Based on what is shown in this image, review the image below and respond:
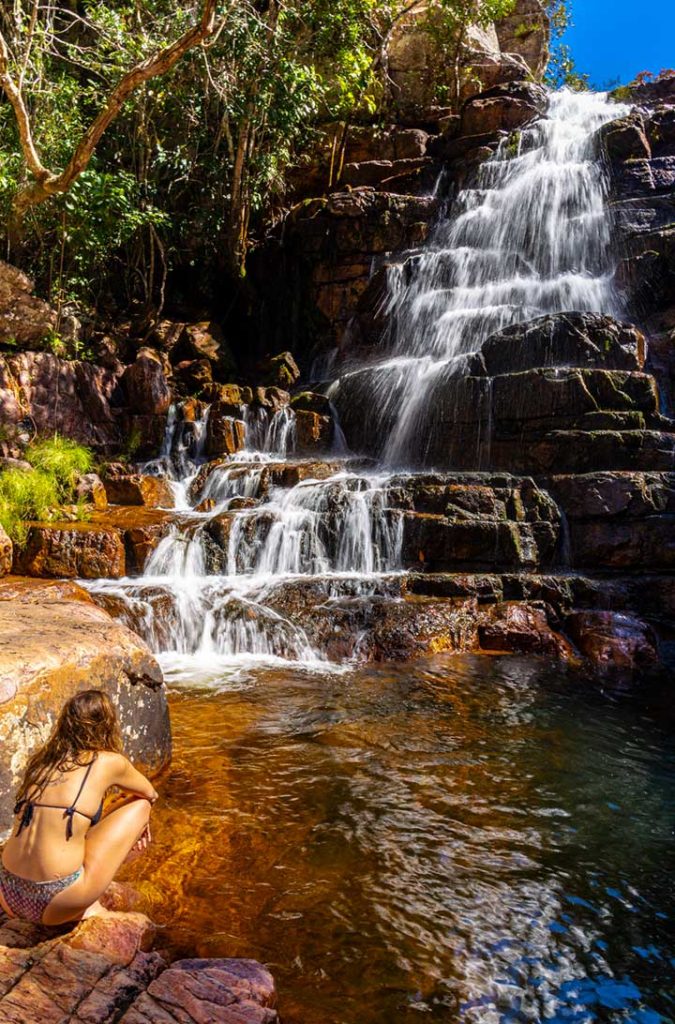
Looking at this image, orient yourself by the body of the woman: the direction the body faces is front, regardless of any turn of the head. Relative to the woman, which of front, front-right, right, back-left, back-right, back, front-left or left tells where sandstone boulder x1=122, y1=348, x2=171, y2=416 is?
front-left

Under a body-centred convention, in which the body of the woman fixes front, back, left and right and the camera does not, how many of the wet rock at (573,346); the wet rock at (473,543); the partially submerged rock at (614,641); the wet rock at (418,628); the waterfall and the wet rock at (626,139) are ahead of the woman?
6

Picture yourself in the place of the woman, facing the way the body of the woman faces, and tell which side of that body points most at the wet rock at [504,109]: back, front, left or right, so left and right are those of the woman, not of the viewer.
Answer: front

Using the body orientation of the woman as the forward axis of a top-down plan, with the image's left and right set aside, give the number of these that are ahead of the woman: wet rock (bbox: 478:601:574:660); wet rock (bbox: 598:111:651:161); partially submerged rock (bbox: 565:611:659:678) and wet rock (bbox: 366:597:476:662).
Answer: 4

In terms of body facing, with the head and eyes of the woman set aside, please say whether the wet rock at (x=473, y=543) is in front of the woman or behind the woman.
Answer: in front

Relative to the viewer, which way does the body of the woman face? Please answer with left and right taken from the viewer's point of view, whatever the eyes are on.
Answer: facing away from the viewer and to the right of the viewer

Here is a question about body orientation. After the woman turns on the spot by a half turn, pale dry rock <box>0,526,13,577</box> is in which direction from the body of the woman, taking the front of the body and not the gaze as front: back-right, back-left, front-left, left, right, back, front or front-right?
back-right

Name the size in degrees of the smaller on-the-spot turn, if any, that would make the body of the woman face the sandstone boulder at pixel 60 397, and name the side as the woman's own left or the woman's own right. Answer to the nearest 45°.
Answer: approximately 45° to the woman's own left

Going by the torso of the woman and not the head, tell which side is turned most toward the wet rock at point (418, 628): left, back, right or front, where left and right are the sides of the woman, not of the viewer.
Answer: front

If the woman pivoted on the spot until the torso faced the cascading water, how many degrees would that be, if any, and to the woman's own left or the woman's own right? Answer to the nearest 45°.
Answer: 0° — they already face it

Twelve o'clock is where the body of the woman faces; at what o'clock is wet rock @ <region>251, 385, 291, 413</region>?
The wet rock is roughly at 11 o'clock from the woman.

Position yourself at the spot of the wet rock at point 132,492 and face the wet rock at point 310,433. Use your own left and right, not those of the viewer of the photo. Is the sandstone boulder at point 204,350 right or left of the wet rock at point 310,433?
left

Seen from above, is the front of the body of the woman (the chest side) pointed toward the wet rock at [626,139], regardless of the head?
yes

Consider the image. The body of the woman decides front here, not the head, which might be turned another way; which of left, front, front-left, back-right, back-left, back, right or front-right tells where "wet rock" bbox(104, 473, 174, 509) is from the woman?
front-left

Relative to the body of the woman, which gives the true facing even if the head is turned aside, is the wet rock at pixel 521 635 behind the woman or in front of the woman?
in front

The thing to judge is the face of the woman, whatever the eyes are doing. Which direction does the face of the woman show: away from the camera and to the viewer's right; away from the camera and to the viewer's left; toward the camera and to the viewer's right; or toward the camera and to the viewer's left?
away from the camera and to the viewer's right

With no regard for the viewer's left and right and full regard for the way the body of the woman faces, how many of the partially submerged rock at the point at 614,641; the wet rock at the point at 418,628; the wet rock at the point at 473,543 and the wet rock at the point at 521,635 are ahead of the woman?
4
